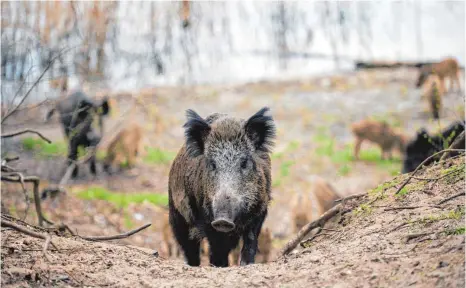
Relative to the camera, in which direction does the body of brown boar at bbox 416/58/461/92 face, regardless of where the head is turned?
to the viewer's left

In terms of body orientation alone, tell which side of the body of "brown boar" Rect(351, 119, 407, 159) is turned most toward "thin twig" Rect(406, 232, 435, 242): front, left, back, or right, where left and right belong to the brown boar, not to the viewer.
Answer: right

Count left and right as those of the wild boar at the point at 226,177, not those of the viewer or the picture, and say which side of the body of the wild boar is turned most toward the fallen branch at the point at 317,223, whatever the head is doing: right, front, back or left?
left

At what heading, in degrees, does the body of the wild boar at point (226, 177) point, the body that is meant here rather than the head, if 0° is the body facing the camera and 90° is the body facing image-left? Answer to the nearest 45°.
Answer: approximately 0°

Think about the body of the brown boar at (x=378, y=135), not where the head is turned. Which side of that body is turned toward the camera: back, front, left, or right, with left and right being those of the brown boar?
right
